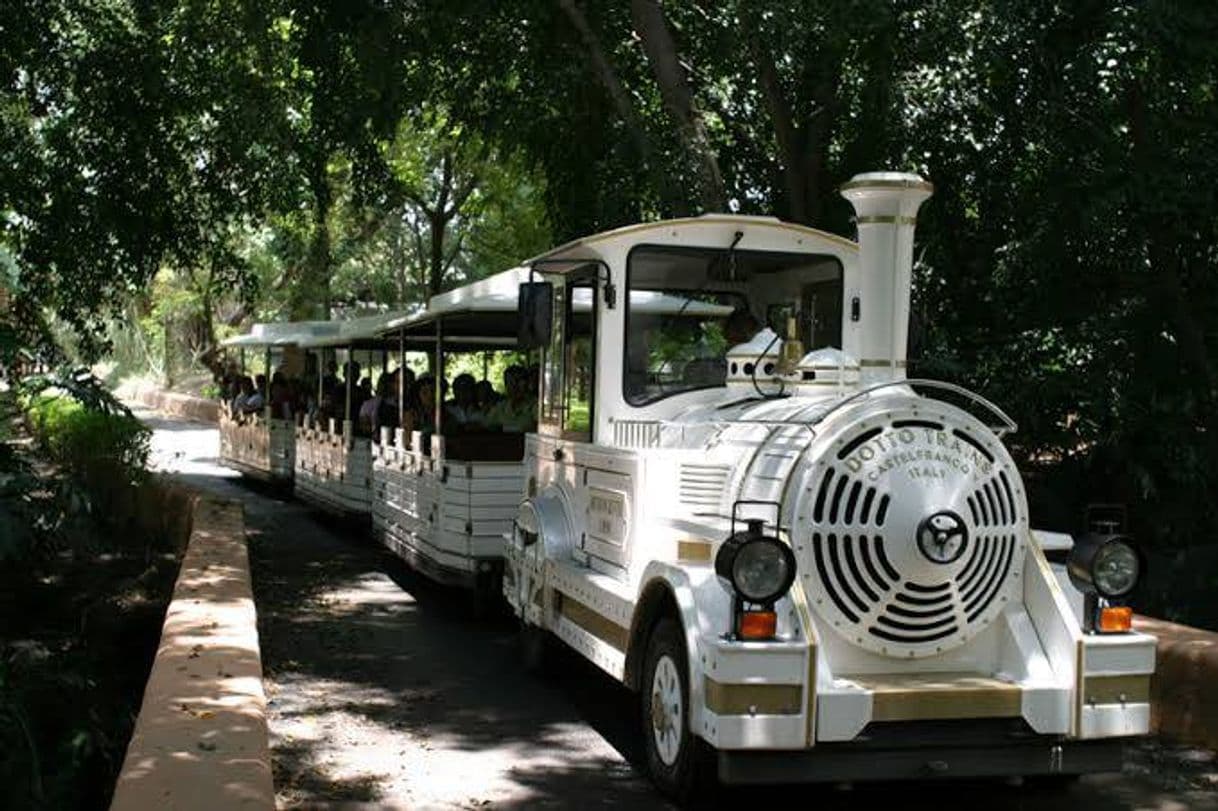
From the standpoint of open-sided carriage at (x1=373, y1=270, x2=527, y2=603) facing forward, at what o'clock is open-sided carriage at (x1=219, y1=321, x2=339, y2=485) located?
open-sided carriage at (x1=219, y1=321, x2=339, y2=485) is roughly at 7 o'clock from open-sided carriage at (x1=373, y1=270, x2=527, y2=603).

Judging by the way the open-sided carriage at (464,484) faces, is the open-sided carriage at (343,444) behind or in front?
behind

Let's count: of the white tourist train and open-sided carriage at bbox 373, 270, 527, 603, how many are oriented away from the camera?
0

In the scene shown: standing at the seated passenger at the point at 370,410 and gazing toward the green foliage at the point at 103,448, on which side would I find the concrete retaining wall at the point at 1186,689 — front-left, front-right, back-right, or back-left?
back-left

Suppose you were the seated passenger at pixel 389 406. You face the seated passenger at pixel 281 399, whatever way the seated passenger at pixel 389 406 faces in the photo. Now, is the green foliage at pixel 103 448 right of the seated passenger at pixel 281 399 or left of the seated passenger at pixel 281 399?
left

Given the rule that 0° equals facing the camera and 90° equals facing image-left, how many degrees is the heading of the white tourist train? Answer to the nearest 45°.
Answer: approximately 315°

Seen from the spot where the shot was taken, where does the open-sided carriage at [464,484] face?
facing the viewer and to the right of the viewer

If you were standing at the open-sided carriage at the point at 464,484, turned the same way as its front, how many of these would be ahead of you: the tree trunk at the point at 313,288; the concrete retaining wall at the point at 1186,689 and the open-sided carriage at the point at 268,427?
1

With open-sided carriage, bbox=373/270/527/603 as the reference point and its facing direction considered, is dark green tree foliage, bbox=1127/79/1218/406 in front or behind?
in front

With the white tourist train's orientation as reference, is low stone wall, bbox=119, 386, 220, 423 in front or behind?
behind

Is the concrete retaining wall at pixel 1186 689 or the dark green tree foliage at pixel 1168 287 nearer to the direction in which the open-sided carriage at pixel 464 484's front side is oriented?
the concrete retaining wall
